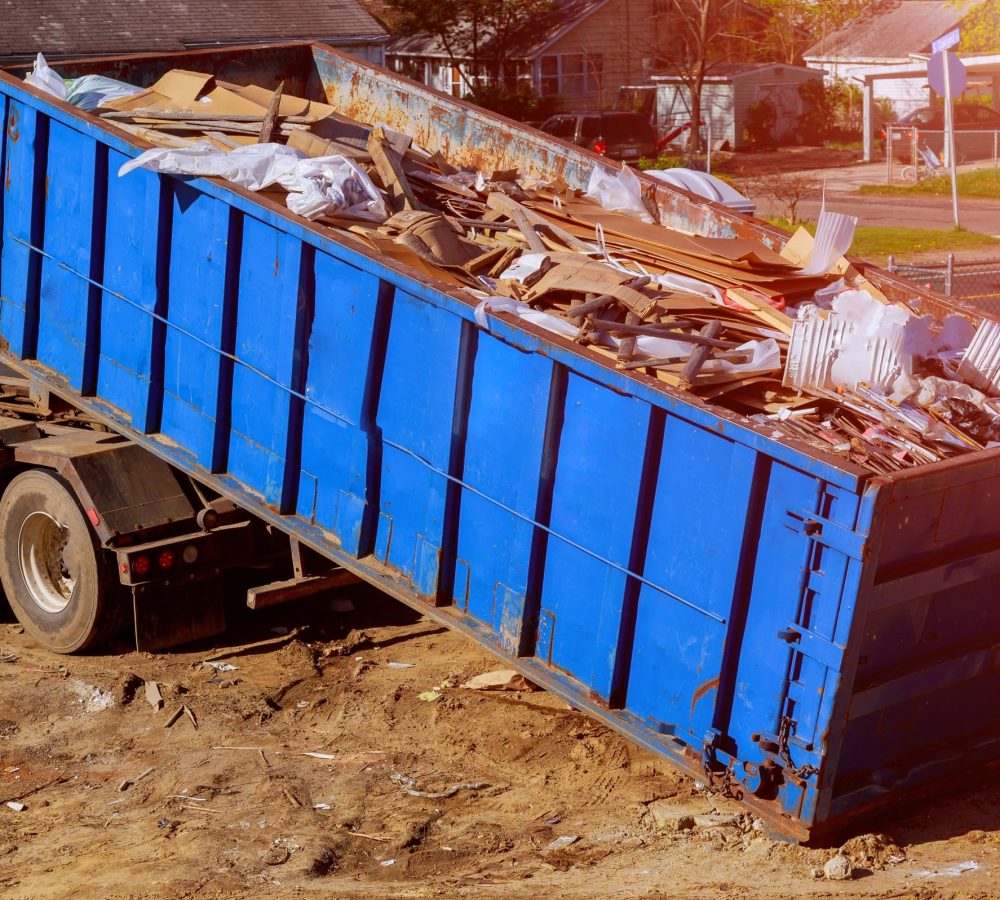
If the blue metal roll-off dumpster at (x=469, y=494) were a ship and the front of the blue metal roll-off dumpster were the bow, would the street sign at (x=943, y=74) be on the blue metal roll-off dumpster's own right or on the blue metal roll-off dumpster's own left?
on the blue metal roll-off dumpster's own right

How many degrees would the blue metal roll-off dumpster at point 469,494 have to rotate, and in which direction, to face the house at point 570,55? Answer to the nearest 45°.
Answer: approximately 45° to its right

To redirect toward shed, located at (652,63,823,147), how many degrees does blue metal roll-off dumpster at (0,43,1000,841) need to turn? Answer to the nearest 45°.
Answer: approximately 45° to its right

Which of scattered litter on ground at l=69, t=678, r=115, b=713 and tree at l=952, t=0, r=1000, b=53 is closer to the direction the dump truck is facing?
the scattered litter on ground

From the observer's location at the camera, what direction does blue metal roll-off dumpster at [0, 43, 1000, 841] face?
facing away from the viewer and to the left of the viewer

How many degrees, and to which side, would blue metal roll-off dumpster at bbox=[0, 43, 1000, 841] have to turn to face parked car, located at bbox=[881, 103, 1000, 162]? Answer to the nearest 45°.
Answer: approximately 45° to its right

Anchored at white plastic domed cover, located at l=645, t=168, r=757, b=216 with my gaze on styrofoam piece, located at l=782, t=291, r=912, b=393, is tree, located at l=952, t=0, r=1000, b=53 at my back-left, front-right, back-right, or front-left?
back-left

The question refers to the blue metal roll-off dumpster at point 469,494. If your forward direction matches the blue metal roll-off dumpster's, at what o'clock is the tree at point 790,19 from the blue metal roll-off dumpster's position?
The tree is roughly at 2 o'clock from the blue metal roll-off dumpster.

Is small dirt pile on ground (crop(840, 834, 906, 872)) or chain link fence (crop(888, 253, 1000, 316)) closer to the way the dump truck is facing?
the chain link fence

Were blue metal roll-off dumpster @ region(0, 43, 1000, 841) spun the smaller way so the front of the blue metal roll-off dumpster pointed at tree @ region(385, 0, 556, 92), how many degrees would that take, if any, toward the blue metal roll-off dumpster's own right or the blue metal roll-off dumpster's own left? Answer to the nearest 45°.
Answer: approximately 45° to the blue metal roll-off dumpster's own right

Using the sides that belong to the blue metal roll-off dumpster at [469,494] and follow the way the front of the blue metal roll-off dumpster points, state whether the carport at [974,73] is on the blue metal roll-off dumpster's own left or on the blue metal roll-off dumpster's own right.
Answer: on the blue metal roll-off dumpster's own right
